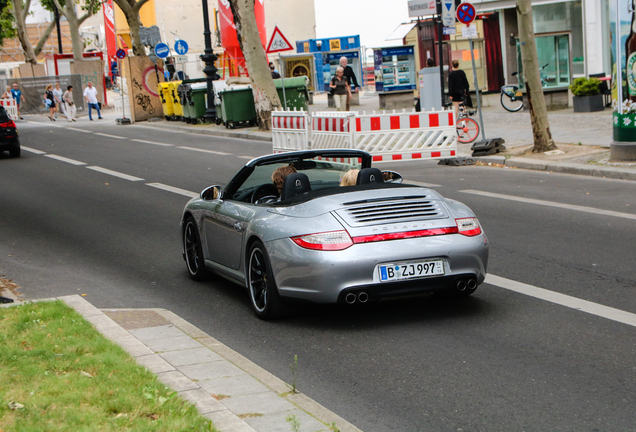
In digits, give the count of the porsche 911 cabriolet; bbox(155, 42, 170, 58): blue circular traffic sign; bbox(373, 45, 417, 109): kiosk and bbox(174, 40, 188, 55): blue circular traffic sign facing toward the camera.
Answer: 3

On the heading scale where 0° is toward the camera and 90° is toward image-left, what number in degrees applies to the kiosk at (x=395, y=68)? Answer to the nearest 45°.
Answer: approximately 0°

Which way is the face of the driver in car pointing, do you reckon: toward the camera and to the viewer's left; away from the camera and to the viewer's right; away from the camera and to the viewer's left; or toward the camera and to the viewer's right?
away from the camera and to the viewer's left

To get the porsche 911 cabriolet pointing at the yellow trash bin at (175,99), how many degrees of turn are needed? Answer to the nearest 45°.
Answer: approximately 45° to its right

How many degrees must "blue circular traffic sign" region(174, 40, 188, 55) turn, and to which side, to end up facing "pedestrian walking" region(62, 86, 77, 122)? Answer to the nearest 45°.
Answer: approximately 135° to its right

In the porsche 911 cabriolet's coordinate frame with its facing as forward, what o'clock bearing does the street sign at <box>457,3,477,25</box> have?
The street sign is roughly at 2 o'clock from the porsche 911 cabriolet.

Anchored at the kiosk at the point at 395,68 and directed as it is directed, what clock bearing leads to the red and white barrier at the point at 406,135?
The red and white barrier is roughly at 12 o'clock from the kiosk.

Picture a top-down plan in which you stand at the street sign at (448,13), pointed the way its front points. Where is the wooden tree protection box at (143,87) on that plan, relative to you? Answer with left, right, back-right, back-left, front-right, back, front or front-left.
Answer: back-right
